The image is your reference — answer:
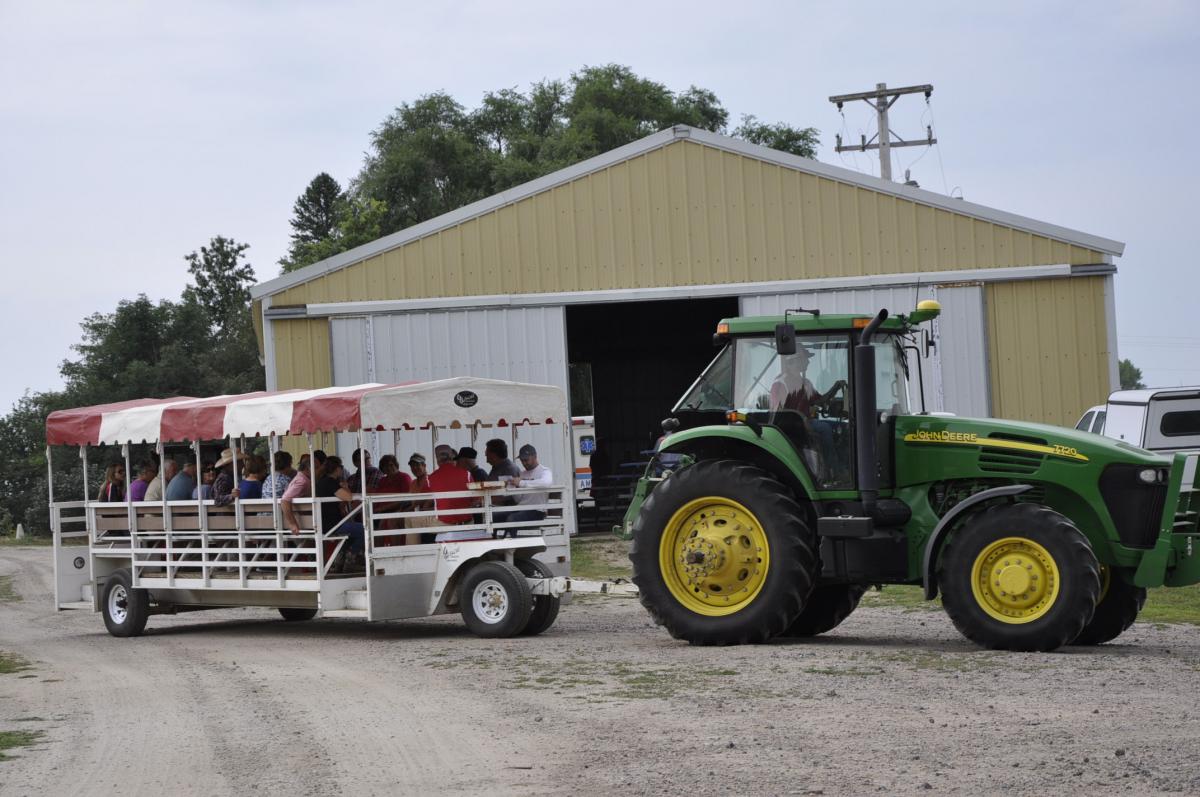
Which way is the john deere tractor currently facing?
to the viewer's right

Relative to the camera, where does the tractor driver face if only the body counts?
to the viewer's right

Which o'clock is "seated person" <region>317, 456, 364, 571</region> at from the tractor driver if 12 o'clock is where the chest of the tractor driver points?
The seated person is roughly at 7 o'clock from the tractor driver.

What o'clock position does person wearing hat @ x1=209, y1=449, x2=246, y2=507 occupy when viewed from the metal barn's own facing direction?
The person wearing hat is roughly at 1 o'clock from the metal barn.

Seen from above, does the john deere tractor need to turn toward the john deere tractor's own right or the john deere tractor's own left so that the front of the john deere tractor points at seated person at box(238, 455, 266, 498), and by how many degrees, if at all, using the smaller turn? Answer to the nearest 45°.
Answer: approximately 135° to the john deere tractor's own left

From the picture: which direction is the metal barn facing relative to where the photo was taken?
toward the camera

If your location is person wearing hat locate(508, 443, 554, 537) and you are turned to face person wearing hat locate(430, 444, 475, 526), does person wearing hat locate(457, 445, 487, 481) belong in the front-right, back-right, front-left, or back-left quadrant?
front-right

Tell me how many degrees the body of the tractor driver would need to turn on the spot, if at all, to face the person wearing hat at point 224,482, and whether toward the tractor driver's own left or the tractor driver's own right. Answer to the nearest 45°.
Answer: approximately 135° to the tractor driver's own left

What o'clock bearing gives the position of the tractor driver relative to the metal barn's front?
The tractor driver is roughly at 12 o'clock from the metal barn.

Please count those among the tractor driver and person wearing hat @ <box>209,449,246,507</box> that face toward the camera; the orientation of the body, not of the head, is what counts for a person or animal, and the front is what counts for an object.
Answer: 0

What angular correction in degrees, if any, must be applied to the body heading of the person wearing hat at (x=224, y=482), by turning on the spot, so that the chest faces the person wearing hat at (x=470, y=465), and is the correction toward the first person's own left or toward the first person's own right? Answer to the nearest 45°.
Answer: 0° — they already face them

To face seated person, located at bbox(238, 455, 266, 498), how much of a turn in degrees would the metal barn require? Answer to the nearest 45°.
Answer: approximately 45° to its right

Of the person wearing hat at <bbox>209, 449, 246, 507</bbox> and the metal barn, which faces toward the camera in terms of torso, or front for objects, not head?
the metal barn
